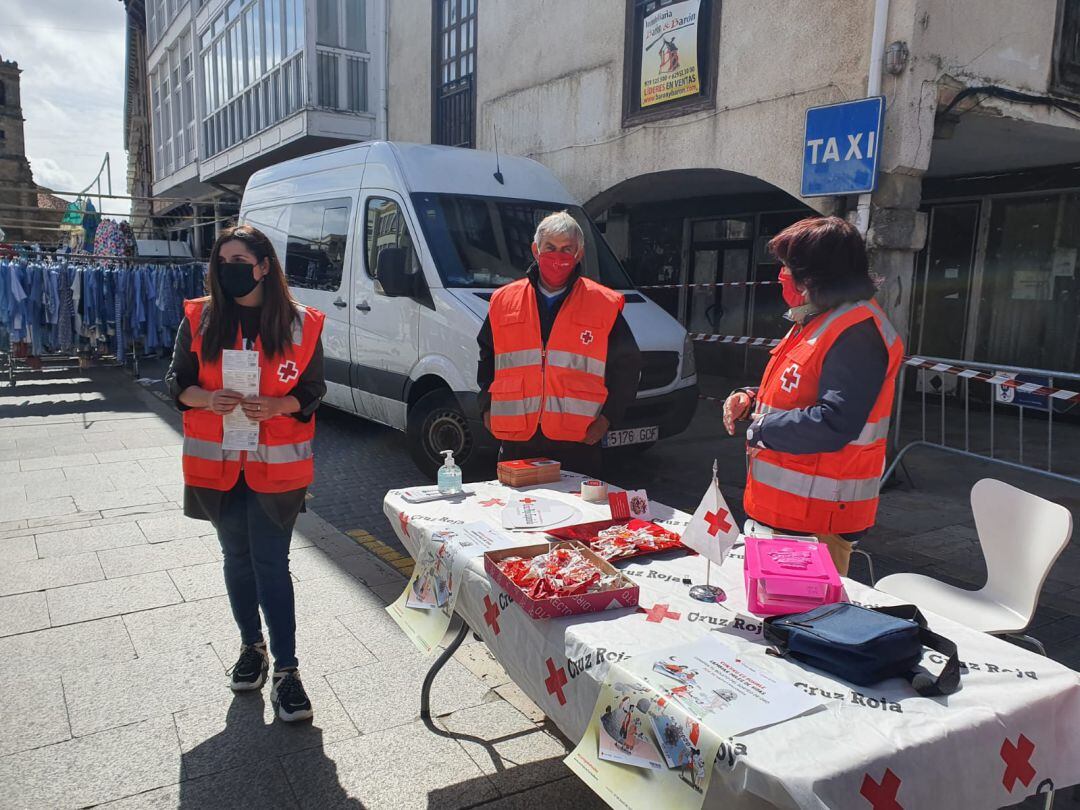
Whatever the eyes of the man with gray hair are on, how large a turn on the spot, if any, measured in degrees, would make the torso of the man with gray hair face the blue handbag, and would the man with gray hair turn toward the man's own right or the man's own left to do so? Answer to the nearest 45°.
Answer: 0° — they already face it

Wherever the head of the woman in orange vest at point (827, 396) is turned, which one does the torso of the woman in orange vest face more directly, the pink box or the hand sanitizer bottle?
the hand sanitizer bottle

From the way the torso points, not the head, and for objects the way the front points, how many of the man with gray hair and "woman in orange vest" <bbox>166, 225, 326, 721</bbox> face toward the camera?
2

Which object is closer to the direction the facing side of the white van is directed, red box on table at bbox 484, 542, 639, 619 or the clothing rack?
the red box on table

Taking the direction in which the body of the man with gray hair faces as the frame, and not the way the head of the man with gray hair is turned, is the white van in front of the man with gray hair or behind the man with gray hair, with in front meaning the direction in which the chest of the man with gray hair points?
behind

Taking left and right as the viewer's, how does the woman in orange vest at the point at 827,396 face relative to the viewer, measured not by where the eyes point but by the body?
facing to the left of the viewer

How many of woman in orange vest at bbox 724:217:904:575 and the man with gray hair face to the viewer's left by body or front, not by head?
1
